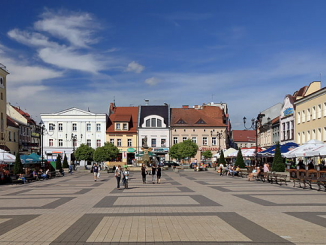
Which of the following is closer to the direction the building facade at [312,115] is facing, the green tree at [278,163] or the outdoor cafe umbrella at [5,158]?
the outdoor cafe umbrella

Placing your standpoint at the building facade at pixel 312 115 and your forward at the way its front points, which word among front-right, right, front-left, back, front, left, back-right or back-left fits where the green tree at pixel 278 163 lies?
front-left

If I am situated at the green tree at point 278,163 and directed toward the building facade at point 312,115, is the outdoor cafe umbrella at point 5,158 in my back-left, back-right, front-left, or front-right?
back-left

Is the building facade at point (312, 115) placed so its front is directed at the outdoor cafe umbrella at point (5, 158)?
yes

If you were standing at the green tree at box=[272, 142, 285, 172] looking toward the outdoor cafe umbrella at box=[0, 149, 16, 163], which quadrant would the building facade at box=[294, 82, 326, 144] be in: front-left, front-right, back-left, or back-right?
back-right

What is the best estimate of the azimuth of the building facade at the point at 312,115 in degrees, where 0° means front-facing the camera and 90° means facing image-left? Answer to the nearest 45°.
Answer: approximately 45°
